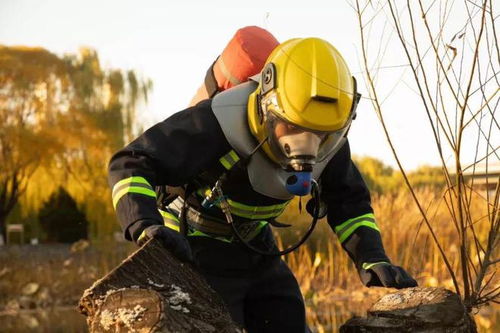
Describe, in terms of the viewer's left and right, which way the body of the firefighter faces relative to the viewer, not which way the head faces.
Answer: facing the viewer and to the right of the viewer

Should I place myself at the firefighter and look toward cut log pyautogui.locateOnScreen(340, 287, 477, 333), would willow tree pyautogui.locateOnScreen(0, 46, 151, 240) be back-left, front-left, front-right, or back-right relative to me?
back-left

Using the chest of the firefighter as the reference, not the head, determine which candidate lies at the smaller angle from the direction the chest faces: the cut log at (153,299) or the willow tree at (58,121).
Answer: the cut log

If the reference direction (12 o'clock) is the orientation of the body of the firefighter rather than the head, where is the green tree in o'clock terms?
The green tree is roughly at 7 o'clock from the firefighter.

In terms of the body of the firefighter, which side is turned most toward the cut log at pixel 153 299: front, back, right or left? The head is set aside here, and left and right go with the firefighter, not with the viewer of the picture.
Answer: right

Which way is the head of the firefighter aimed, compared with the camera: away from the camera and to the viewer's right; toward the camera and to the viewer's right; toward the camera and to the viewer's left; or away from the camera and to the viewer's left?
toward the camera and to the viewer's right
